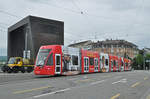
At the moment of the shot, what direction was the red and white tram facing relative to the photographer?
facing the viewer and to the left of the viewer
